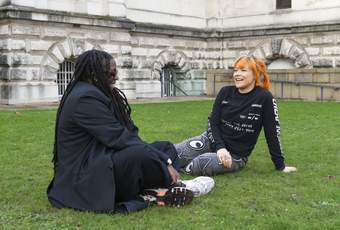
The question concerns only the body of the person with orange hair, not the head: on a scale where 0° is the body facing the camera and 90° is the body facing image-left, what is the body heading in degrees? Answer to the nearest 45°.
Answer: approximately 45°

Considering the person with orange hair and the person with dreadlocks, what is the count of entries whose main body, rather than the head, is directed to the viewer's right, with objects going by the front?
1

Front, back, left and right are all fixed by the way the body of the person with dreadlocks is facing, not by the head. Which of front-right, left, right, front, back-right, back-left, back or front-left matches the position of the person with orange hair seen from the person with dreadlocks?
front-left

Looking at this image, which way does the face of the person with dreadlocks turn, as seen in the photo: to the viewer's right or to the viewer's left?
to the viewer's right

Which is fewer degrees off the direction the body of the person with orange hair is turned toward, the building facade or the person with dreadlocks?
the person with dreadlocks

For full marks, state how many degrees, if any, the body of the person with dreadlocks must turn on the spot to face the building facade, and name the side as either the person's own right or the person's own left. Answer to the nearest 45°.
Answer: approximately 90° to the person's own left

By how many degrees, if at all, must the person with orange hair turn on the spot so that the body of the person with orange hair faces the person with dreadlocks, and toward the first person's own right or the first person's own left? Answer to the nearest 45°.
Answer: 0° — they already face them

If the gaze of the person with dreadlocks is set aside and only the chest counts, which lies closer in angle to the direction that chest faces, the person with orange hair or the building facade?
the person with orange hair

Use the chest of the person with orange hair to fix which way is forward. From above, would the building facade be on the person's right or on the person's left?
on the person's right

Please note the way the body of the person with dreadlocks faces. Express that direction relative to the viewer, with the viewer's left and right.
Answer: facing to the right of the viewer
